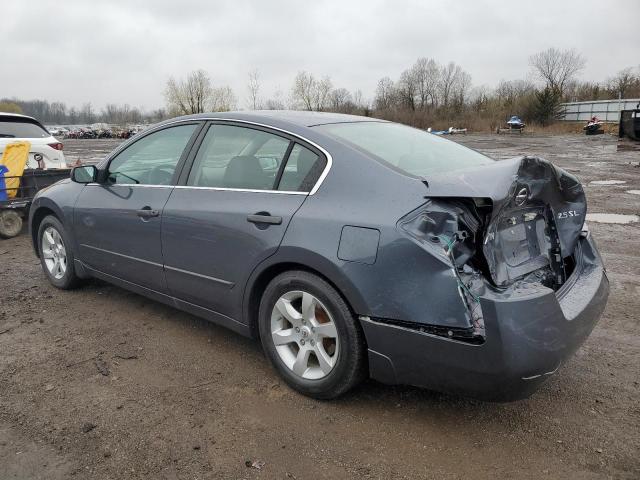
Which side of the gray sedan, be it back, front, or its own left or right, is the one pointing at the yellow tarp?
front

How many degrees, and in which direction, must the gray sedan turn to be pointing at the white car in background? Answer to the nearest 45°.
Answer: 0° — it already faces it

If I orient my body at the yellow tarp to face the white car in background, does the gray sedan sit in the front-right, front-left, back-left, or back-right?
back-right

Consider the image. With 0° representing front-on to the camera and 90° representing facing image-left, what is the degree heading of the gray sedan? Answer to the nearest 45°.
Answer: approximately 135°
